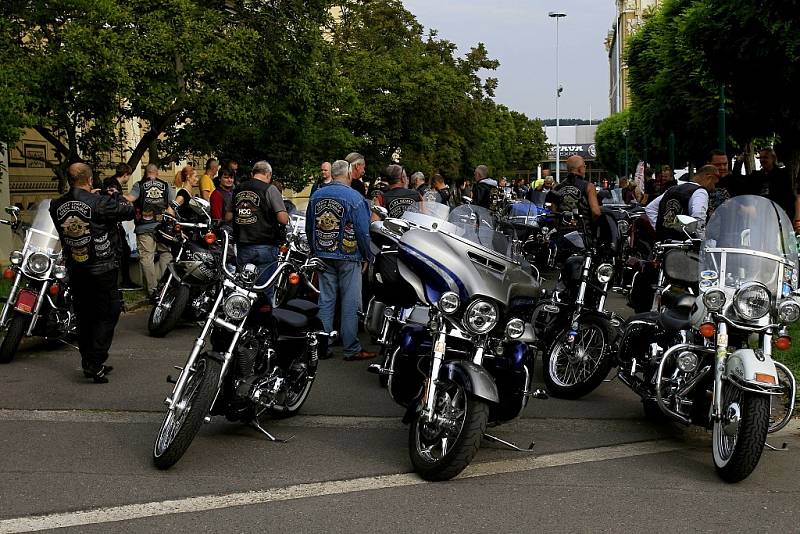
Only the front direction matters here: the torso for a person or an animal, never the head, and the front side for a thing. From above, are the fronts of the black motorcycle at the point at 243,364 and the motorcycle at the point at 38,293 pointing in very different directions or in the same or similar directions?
same or similar directions

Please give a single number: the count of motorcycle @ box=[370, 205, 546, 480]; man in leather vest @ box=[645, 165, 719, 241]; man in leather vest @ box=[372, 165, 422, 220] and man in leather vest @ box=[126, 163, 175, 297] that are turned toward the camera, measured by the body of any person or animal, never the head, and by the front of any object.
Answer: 1

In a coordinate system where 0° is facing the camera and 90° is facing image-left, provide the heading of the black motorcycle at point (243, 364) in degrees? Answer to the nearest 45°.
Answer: approximately 45°

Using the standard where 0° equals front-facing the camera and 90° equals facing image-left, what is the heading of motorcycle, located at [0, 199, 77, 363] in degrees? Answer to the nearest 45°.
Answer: approximately 45°

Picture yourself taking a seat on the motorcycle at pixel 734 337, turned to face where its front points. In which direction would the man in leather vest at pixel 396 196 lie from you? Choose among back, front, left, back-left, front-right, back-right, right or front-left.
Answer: back

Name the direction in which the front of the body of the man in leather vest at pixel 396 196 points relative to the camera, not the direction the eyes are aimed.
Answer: away from the camera

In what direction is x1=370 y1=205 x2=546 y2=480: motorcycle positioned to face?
toward the camera

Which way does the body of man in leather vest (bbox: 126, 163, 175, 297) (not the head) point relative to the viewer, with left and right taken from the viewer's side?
facing away from the viewer

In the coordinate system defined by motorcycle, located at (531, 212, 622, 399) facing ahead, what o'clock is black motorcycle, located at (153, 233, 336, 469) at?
The black motorcycle is roughly at 3 o'clock from the motorcycle.

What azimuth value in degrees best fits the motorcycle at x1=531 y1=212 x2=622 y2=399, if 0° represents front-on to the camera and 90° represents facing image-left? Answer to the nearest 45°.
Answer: approximately 315°

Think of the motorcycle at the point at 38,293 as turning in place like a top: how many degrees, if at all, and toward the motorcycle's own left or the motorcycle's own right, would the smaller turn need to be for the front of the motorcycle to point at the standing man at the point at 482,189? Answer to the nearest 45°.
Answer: approximately 180°

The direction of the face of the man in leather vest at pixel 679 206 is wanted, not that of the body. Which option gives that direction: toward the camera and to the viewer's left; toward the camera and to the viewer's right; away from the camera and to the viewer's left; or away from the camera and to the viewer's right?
away from the camera and to the viewer's right

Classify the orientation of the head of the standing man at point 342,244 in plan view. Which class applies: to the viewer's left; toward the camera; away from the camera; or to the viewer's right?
away from the camera

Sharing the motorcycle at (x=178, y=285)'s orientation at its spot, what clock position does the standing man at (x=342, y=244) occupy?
The standing man is roughly at 9 o'clock from the motorcycle.
